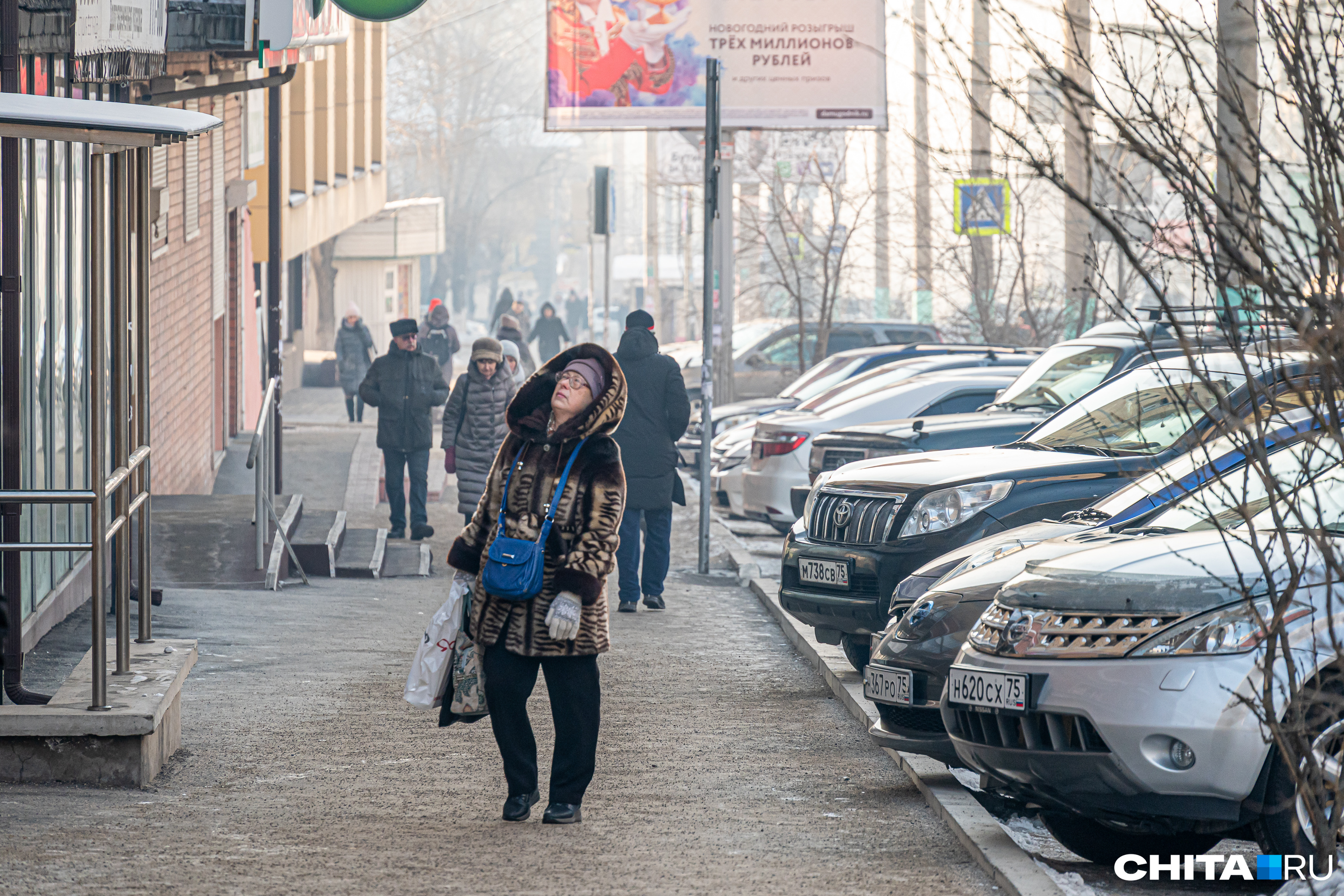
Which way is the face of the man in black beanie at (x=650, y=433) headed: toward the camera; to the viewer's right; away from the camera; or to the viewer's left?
away from the camera

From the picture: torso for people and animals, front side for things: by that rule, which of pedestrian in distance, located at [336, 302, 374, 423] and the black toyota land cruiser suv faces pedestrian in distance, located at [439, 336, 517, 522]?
pedestrian in distance, located at [336, 302, 374, 423]

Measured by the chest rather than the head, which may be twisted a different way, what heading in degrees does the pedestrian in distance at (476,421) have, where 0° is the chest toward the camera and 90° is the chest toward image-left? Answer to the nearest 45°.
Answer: approximately 0°

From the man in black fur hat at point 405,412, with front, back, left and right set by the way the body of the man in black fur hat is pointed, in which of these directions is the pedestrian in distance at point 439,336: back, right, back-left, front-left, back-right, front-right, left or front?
back

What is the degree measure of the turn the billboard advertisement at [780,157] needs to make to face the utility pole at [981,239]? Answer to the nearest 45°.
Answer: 0° — it already faces it

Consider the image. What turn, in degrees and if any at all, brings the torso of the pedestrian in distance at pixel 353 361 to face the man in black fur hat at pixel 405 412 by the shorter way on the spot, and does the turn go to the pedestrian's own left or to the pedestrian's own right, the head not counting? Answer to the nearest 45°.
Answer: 0° — they already face them

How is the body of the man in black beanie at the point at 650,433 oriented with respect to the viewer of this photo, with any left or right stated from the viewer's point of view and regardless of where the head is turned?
facing away from the viewer
